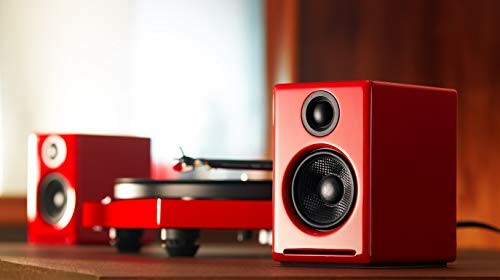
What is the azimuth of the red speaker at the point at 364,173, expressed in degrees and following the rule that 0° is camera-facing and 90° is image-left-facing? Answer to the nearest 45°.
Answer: approximately 45°

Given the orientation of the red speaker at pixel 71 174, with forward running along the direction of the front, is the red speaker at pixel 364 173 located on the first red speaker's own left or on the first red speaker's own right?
on the first red speaker's own left

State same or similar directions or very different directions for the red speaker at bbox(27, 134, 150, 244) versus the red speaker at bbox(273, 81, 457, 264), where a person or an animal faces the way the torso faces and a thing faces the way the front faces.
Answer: same or similar directions

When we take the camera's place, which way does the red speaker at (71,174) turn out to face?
facing the viewer and to the left of the viewer

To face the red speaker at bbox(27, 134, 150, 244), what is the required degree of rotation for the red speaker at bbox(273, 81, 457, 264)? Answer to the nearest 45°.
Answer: approximately 90° to its right
